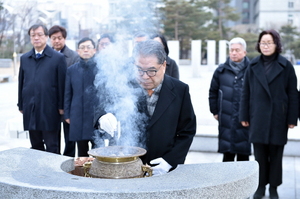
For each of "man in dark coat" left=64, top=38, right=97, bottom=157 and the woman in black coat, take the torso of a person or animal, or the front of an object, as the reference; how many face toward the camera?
2

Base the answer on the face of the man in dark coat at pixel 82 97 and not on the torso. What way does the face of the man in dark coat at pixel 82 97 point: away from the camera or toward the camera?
toward the camera

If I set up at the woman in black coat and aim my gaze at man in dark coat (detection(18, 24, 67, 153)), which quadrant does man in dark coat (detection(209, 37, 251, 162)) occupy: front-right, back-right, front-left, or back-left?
front-right

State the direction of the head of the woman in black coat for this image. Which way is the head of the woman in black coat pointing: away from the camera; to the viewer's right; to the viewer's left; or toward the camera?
toward the camera

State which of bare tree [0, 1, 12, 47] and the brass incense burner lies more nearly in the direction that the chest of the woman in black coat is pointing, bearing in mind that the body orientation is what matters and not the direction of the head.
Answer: the brass incense burner

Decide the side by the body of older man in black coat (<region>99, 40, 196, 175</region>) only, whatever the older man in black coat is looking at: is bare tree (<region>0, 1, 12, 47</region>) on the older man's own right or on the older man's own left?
on the older man's own right

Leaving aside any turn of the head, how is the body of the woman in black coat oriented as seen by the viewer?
toward the camera

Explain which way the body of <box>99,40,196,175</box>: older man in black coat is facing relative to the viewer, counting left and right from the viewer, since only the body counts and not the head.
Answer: facing the viewer and to the left of the viewer

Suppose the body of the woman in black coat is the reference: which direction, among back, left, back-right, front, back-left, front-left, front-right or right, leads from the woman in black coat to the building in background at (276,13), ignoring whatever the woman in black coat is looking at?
back

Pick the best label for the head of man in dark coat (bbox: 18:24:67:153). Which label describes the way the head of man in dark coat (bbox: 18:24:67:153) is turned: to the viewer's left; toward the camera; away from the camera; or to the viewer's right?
toward the camera

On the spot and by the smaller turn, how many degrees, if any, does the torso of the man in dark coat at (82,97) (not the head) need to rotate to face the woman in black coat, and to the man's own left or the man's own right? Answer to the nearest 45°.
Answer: approximately 90° to the man's own left

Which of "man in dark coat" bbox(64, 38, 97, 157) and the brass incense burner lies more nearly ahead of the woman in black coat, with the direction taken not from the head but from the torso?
the brass incense burner

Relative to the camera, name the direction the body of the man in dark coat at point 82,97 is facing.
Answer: toward the camera

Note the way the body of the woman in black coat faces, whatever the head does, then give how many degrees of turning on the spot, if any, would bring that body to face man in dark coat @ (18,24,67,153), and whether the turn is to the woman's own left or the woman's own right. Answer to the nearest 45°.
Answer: approximately 90° to the woman's own right

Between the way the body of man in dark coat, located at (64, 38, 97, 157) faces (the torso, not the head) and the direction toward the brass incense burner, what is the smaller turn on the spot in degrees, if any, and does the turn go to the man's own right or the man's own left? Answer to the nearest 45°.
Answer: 0° — they already face it
